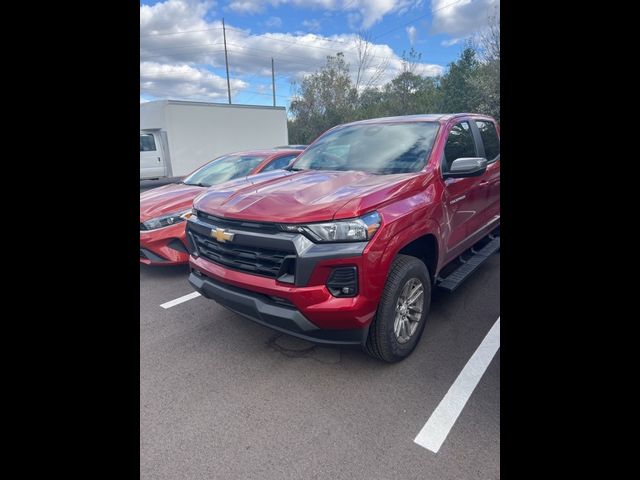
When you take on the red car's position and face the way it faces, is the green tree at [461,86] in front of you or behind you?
behind

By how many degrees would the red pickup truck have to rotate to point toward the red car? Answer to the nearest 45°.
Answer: approximately 90° to its right

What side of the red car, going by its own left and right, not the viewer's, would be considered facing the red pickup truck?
left

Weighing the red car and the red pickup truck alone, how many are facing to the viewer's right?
0

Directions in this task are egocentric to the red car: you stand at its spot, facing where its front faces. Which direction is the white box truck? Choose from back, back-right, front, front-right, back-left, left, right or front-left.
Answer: back-right

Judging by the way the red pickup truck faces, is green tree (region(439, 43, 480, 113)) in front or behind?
behind
